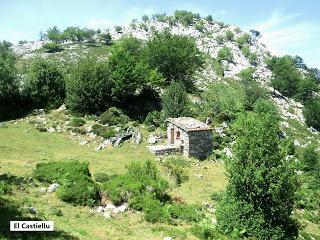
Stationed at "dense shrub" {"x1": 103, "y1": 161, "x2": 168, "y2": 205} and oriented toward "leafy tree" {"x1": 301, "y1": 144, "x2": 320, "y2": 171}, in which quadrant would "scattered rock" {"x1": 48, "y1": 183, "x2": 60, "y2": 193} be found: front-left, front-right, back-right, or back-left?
back-left

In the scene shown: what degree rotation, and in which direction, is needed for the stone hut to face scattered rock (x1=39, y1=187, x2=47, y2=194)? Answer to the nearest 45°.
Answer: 0° — it already faces it

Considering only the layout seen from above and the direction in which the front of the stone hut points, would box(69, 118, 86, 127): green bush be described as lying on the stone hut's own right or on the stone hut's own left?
on the stone hut's own right

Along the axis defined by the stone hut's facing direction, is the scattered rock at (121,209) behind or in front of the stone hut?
in front

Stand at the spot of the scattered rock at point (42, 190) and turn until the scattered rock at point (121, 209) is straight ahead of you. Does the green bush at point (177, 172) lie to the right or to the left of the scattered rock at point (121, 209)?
left

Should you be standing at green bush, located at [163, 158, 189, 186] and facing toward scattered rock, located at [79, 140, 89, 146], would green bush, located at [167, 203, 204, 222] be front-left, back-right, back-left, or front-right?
back-left

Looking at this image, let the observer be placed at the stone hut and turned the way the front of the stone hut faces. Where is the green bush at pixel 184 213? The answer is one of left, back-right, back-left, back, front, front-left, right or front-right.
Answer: front-left

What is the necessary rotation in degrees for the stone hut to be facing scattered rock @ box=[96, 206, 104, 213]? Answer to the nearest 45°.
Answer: approximately 45° to its left

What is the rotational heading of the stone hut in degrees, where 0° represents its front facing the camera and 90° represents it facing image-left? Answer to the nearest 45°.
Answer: approximately 45°

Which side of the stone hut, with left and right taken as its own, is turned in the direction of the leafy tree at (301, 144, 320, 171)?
back

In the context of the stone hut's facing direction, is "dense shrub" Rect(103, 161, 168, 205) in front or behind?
in front

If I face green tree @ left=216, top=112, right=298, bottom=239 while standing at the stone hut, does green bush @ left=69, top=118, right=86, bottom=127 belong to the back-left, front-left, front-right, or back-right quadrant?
back-right
